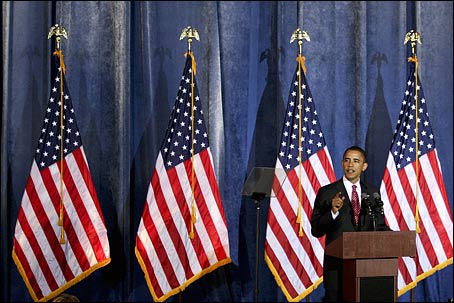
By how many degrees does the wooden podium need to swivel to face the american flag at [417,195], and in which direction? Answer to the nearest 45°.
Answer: approximately 135° to its left

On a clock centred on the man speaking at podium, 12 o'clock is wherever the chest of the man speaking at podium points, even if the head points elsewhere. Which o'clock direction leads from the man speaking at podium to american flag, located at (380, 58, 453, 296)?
The american flag is roughly at 7 o'clock from the man speaking at podium.

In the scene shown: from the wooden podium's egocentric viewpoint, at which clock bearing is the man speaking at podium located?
The man speaking at podium is roughly at 7 o'clock from the wooden podium.

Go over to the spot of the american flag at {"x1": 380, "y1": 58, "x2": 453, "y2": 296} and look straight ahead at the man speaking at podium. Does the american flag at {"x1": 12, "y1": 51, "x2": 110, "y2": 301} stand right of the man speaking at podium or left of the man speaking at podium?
right
